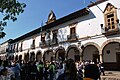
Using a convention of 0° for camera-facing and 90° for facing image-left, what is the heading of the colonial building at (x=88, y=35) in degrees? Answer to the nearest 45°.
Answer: approximately 45°
